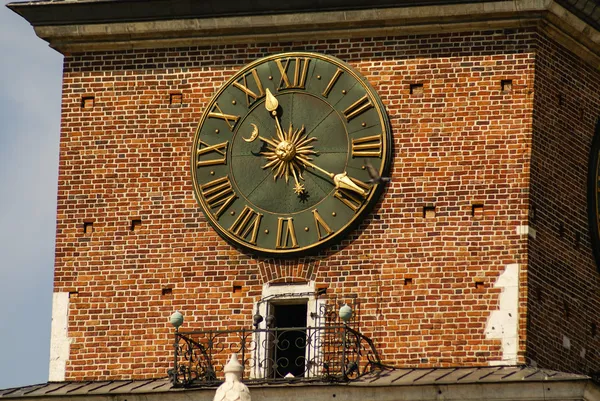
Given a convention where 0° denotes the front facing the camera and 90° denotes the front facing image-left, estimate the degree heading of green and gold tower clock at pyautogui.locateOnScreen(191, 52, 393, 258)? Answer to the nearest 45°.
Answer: approximately 0°
